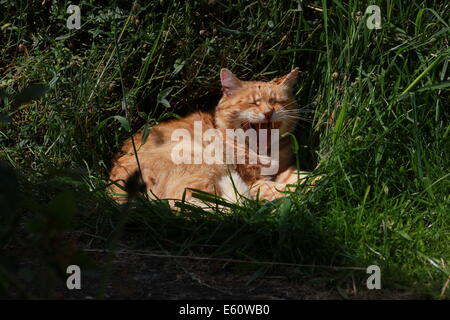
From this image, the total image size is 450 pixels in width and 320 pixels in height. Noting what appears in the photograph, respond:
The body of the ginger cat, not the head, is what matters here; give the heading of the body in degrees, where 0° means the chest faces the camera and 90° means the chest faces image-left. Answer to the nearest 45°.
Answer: approximately 315°
